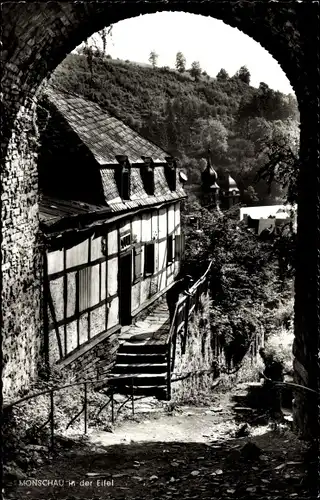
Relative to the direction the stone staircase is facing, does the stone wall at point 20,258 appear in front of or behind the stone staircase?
in front

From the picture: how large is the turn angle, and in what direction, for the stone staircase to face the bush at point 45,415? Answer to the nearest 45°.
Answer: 0° — it already faces it

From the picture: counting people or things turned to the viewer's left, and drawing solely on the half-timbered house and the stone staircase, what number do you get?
0

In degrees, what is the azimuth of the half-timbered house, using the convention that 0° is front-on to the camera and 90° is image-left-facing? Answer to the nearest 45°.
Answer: approximately 315°

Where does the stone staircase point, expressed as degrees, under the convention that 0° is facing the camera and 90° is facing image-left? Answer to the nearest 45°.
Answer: approximately 0°

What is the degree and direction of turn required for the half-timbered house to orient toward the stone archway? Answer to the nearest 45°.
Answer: approximately 45° to its right

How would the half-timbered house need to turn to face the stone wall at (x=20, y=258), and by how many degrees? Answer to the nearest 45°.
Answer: approximately 45° to its right
